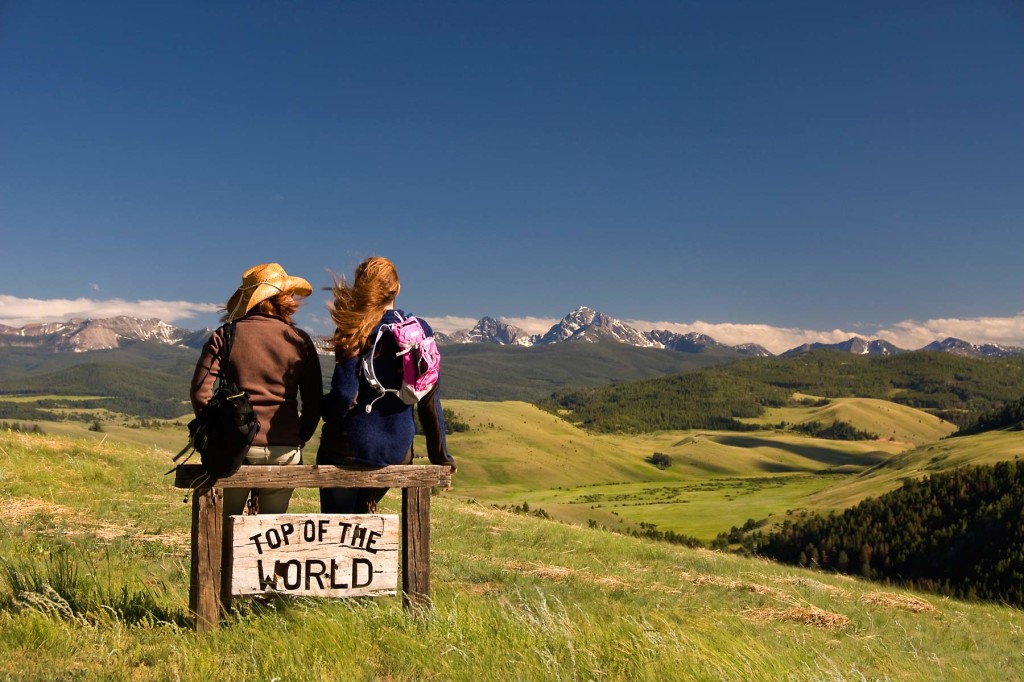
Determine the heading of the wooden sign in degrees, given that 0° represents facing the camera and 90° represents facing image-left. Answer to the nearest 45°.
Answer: approximately 0°

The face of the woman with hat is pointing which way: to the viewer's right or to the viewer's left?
to the viewer's right

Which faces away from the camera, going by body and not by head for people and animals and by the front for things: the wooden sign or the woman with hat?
the woman with hat

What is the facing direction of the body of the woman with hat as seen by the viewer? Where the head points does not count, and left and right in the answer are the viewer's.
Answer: facing away from the viewer
